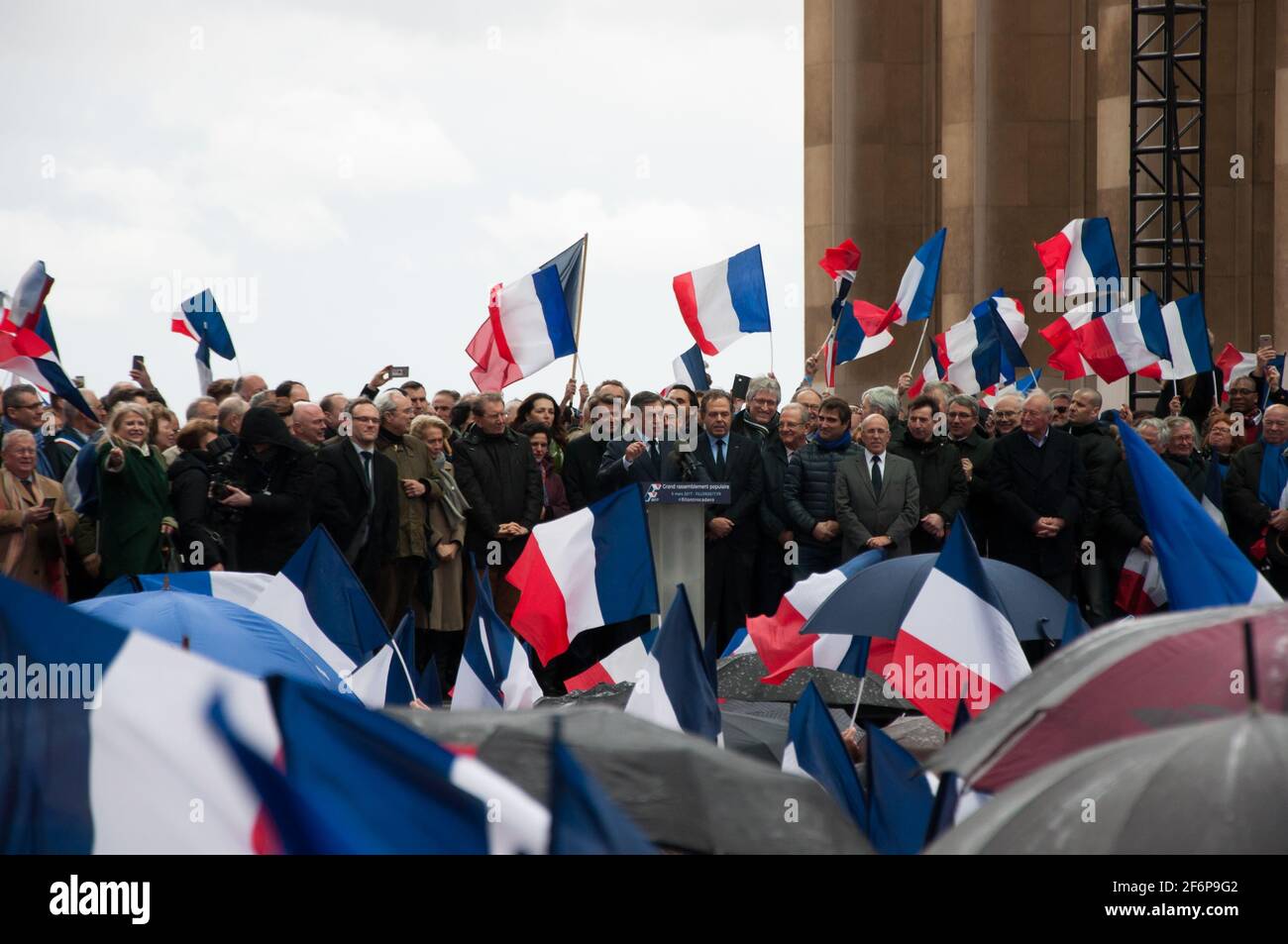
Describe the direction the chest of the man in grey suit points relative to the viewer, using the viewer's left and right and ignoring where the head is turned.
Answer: facing the viewer

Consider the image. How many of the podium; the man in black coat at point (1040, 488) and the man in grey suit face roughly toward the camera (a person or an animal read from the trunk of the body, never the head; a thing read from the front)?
3

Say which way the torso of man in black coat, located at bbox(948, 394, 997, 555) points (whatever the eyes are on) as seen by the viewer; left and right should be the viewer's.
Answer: facing the viewer and to the left of the viewer

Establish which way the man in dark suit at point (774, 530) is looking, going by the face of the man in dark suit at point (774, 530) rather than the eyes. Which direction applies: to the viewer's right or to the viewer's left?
to the viewer's left

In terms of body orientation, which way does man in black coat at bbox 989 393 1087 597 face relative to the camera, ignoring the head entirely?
toward the camera

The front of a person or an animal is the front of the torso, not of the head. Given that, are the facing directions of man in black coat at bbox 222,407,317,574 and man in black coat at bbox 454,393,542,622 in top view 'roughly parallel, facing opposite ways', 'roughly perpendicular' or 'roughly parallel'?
roughly perpendicular

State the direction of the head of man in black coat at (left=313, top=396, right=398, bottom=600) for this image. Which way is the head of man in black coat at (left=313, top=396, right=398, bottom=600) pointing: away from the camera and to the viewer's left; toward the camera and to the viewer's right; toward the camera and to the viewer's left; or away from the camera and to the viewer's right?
toward the camera and to the viewer's right

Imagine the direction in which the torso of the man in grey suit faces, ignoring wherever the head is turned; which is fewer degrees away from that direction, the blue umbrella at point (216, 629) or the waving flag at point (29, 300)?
the blue umbrella

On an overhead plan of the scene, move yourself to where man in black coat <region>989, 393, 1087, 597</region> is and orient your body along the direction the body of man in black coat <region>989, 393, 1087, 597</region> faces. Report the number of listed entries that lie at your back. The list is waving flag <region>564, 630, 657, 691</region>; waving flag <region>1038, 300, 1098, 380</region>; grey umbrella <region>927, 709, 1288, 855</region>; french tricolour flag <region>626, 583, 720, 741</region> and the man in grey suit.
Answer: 1

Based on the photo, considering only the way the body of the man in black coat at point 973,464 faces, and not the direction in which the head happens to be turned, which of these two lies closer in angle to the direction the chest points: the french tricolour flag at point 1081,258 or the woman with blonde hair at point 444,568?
the woman with blonde hair

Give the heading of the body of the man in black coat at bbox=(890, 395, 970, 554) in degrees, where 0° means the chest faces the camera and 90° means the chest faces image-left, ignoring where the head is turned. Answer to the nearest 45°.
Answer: approximately 45°

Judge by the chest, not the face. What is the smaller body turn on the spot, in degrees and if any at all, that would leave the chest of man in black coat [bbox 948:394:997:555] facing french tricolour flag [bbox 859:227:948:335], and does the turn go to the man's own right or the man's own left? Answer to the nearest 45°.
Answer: approximately 135° to the man's own right
